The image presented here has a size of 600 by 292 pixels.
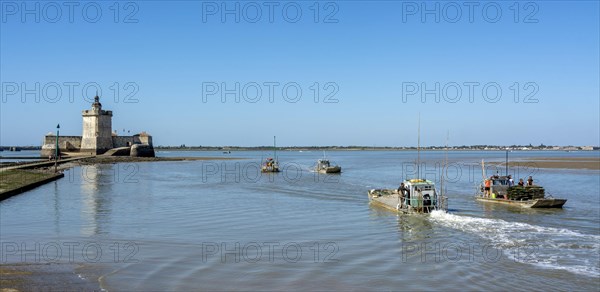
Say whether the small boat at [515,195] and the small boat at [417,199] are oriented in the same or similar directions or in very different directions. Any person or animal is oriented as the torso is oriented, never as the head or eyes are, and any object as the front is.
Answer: very different directions

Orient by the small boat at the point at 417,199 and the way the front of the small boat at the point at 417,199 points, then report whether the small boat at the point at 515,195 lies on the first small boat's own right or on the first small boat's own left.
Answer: on the first small boat's own right

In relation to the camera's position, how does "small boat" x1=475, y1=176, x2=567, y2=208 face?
facing the viewer and to the right of the viewer

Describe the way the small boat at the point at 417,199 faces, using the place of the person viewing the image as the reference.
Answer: facing away from the viewer and to the left of the viewer

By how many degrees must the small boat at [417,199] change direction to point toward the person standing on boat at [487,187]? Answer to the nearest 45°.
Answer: approximately 90° to its right
